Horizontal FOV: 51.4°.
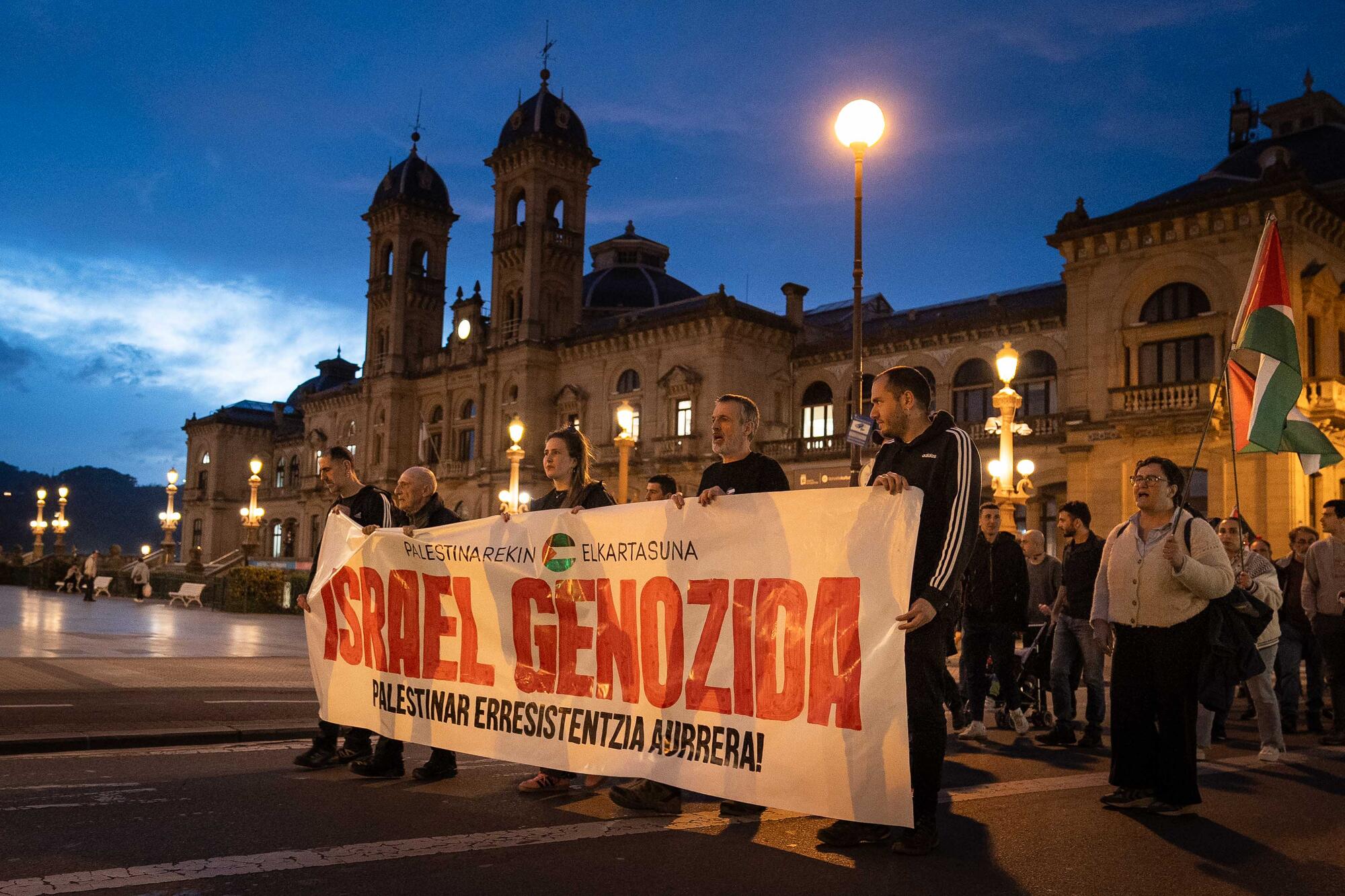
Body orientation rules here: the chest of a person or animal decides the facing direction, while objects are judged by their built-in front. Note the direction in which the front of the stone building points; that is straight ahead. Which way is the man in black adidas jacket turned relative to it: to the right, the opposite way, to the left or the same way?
the same way

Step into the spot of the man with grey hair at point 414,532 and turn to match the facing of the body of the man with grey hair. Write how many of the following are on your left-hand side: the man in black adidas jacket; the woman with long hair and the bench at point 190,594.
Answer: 2

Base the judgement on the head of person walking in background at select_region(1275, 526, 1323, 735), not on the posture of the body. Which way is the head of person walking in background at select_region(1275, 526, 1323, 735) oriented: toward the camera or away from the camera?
toward the camera

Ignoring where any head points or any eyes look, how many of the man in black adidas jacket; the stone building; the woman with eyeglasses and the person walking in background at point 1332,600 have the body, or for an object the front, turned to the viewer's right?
0

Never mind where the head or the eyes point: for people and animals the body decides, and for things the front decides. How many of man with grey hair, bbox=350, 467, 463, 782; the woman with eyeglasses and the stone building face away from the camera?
0

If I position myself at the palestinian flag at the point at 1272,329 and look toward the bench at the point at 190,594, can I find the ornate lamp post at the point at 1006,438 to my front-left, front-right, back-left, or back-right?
front-right

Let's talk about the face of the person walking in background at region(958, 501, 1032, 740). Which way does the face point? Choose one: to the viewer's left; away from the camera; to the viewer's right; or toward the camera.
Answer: toward the camera

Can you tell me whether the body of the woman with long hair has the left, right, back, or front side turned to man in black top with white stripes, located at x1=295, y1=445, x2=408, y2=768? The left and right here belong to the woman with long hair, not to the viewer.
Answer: right

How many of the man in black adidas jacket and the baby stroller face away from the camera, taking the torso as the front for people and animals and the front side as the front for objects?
0

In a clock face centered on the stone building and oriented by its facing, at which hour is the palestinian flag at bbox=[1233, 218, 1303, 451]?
The palestinian flag is roughly at 11 o'clock from the stone building.

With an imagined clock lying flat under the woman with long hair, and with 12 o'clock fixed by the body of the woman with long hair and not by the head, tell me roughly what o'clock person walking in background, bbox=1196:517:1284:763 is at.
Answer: The person walking in background is roughly at 7 o'clock from the woman with long hair.

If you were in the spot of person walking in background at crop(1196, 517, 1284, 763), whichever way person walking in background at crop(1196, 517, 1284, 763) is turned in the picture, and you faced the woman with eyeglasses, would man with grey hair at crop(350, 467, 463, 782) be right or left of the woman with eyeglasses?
right

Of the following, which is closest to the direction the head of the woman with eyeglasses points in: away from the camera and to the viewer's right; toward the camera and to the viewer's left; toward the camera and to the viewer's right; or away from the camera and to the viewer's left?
toward the camera and to the viewer's left

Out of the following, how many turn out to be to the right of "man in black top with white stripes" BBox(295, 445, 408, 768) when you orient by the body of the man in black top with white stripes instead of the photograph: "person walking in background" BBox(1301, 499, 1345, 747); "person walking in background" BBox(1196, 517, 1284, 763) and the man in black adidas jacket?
0

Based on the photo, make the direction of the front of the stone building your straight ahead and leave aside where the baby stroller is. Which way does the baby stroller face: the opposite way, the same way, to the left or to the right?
the same way
